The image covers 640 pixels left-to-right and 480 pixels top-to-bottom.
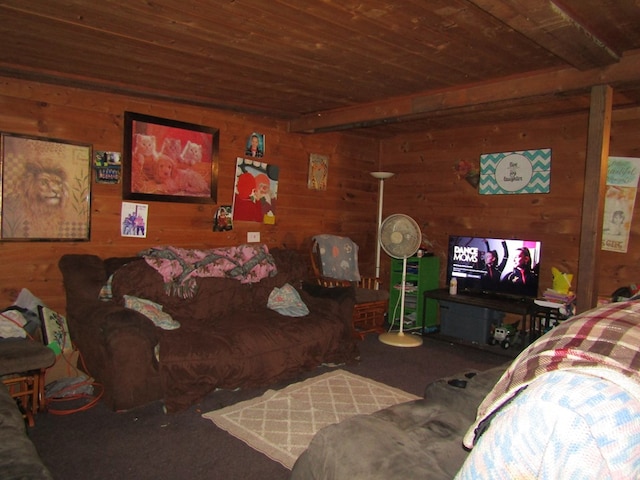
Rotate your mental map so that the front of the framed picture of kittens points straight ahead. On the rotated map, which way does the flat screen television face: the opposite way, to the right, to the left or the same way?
to the right

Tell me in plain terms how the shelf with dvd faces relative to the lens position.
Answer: facing the viewer and to the left of the viewer

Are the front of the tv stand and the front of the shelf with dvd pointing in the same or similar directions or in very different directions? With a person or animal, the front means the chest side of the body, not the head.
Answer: same or similar directions

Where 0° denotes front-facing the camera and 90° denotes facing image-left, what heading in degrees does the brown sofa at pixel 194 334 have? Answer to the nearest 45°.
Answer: approximately 315°

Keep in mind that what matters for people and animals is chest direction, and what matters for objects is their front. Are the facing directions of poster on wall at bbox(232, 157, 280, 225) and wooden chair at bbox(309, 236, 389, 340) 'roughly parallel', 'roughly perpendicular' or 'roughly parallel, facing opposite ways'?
roughly parallel

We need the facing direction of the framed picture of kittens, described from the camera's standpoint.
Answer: facing the viewer and to the right of the viewer

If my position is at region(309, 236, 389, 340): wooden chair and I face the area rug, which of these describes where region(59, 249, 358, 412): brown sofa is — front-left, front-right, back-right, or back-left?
front-right

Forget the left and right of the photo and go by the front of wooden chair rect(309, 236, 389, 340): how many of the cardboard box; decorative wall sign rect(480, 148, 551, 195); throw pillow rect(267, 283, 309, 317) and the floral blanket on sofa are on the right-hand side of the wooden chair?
3

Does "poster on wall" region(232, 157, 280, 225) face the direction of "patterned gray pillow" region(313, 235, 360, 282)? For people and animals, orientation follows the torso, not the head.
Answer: no

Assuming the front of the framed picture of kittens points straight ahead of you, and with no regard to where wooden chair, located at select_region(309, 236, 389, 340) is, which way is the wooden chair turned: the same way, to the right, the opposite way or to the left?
the same way

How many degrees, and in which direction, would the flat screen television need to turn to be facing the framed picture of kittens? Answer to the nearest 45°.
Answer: approximately 45° to its right

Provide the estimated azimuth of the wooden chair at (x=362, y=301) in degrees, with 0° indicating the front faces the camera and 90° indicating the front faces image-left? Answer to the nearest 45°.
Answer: approximately 315°

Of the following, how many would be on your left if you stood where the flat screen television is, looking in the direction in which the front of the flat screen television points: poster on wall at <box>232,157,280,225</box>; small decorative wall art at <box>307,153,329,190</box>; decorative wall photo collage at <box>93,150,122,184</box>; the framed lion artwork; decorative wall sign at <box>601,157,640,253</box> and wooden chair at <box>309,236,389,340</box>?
1

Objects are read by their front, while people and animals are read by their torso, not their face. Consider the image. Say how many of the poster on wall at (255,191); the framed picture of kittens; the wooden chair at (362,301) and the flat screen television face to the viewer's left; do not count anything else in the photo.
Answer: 0

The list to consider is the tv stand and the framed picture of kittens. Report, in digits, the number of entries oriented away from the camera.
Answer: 0

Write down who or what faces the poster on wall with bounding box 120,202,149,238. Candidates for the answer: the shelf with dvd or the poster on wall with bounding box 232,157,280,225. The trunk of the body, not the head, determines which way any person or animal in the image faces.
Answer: the shelf with dvd

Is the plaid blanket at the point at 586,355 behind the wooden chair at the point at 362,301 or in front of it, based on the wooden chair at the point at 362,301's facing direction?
in front
